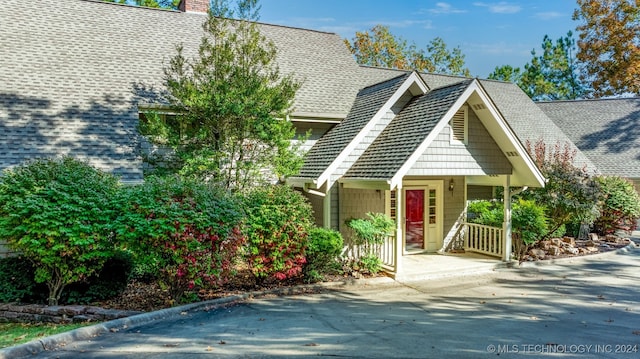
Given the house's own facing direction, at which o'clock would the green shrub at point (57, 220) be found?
The green shrub is roughly at 3 o'clock from the house.

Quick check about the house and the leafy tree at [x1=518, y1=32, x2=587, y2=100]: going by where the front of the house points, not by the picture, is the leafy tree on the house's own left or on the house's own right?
on the house's own left

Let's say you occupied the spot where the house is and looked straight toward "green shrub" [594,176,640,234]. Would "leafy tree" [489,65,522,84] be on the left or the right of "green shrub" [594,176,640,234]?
left

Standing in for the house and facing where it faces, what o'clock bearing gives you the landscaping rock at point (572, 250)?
The landscaping rock is roughly at 10 o'clock from the house.

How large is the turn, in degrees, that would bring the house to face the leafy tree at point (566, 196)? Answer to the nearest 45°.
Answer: approximately 45° to its left

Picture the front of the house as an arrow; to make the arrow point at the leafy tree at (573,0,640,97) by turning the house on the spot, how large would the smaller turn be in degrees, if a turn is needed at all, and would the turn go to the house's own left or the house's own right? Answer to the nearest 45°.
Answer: approximately 90° to the house's own left

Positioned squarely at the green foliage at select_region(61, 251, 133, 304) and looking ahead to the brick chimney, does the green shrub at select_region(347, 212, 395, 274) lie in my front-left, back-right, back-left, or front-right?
front-right

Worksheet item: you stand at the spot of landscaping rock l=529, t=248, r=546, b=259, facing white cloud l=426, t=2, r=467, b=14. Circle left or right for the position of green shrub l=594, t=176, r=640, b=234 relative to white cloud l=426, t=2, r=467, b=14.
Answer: right

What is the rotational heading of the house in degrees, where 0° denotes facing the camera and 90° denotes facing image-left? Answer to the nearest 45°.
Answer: approximately 315°

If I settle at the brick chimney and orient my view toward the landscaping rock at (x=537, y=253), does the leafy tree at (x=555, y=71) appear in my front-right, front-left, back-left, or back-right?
front-left

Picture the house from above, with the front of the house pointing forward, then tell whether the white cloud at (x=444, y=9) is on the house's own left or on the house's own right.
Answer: on the house's own left

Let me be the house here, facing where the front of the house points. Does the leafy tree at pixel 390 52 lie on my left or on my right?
on my left
